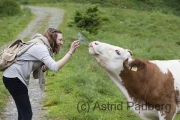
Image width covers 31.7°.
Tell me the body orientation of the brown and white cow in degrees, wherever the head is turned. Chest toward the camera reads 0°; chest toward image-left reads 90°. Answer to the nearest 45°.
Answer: approximately 90°

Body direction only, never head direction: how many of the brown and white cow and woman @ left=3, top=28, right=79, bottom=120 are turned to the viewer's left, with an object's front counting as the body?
1

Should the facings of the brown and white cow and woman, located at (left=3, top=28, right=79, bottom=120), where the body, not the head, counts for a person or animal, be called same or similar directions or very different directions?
very different directions

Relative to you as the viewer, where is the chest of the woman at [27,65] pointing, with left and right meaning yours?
facing to the right of the viewer

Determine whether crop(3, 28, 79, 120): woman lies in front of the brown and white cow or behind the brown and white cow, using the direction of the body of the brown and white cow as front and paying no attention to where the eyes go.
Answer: in front

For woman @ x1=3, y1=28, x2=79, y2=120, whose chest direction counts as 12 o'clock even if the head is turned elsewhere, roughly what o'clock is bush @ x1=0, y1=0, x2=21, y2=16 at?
The bush is roughly at 9 o'clock from the woman.

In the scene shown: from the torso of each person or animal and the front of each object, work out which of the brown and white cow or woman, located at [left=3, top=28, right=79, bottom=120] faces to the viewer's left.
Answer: the brown and white cow

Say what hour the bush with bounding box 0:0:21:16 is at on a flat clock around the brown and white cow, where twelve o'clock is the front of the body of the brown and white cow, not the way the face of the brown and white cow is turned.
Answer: The bush is roughly at 2 o'clock from the brown and white cow.

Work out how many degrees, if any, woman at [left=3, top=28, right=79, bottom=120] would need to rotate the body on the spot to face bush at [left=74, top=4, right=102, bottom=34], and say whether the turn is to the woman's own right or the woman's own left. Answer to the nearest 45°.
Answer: approximately 90° to the woman's own left

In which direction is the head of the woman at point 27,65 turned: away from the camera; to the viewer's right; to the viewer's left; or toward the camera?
to the viewer's right

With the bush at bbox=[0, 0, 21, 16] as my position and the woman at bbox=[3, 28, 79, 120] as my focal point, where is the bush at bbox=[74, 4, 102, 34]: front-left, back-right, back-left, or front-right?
front-left

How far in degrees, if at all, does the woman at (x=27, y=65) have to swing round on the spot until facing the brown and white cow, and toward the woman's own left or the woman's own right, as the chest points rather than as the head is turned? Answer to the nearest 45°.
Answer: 0° — they already face it
